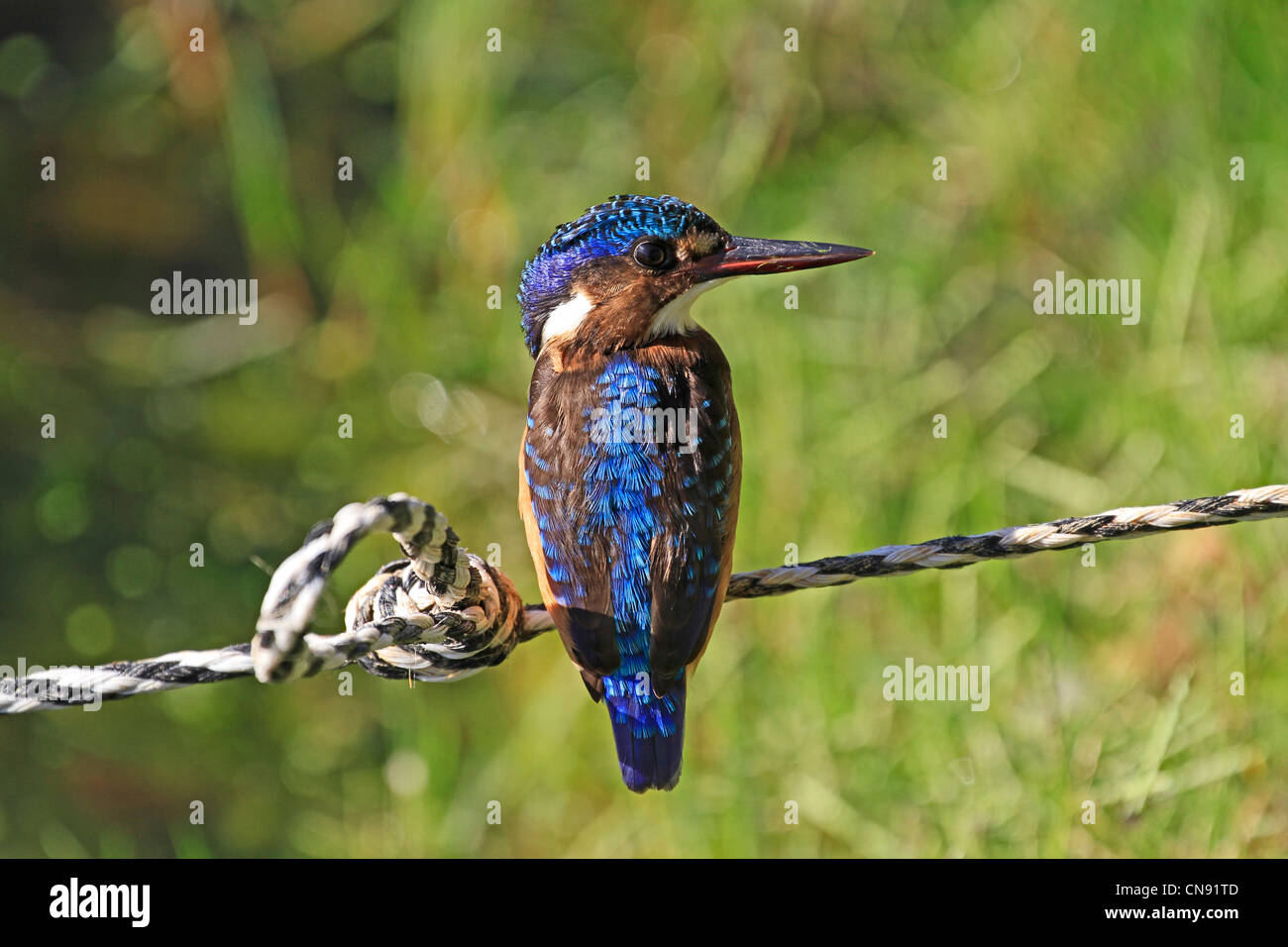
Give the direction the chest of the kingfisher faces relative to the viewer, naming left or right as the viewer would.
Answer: facing away from the viewer
